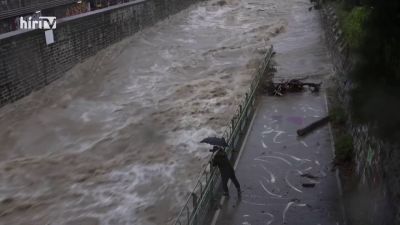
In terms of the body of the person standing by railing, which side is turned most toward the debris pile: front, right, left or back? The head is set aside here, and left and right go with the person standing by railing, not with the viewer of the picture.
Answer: right

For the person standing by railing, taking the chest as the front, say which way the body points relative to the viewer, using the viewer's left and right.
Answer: facing to the left of the viewer
